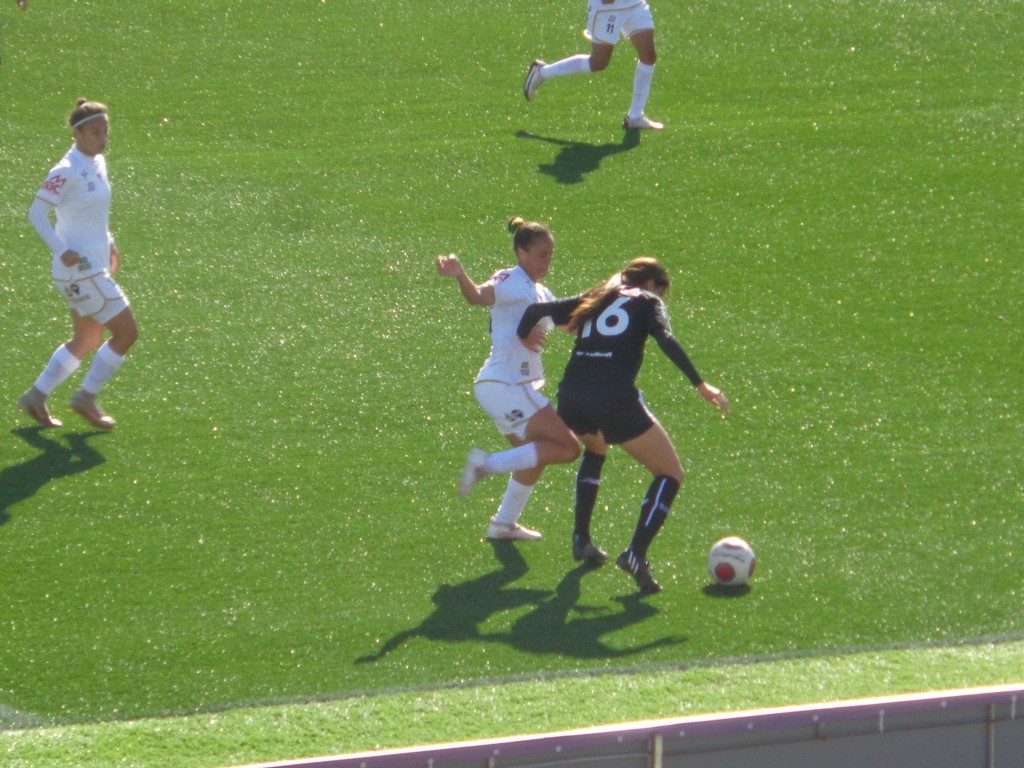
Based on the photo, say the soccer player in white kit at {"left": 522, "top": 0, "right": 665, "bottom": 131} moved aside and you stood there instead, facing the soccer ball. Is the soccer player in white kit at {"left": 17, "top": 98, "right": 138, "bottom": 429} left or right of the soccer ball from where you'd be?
right

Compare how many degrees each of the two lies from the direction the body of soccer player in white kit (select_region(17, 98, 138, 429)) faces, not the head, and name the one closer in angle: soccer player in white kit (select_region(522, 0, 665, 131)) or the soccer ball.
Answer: the soccer ball

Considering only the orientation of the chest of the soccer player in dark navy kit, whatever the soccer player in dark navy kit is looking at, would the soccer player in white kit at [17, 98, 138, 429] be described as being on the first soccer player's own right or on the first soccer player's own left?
on the first soccer player's own left

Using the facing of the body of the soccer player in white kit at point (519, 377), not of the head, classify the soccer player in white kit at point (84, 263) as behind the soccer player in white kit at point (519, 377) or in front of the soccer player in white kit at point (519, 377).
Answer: behind

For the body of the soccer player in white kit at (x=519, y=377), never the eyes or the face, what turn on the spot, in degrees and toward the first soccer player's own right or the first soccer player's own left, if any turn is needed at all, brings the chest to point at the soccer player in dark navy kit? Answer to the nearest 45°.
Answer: approximately 45° to the first soccer player's own right

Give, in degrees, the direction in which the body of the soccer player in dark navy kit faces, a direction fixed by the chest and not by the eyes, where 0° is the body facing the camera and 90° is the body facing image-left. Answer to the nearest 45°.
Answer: approximately 225°

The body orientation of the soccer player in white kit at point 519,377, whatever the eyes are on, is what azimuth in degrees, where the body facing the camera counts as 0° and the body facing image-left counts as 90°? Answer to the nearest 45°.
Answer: approximately 270°

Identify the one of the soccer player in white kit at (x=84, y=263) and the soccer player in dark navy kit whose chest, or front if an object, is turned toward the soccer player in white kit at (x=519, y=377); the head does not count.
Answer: the soccer player in white kit at (x=84, y=263)

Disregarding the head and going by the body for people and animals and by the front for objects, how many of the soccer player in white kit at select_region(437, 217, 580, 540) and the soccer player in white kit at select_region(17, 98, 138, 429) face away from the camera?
0

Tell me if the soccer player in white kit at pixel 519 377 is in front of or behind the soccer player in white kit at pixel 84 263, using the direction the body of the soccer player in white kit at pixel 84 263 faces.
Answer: in front
